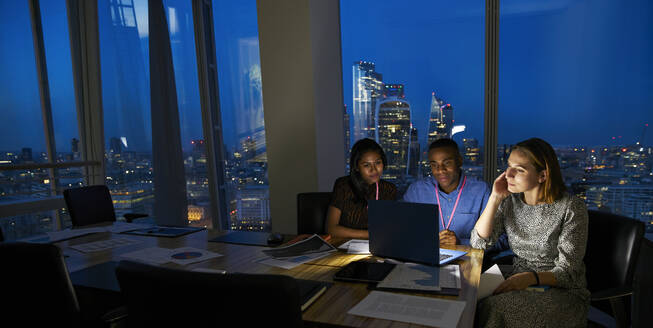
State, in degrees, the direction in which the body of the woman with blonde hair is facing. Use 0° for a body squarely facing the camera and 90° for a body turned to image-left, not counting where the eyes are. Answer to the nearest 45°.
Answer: approximately 45°

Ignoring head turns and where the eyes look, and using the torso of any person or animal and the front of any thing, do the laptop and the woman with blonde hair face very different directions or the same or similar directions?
very different directions

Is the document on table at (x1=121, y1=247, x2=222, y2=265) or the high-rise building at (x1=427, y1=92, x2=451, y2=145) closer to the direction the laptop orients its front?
the high-rise building

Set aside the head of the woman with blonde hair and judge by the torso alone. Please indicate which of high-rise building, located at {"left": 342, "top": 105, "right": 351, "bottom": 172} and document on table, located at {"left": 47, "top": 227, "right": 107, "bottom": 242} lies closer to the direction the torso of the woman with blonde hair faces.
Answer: the document on table

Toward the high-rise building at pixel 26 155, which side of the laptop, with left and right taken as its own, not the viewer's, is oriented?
left

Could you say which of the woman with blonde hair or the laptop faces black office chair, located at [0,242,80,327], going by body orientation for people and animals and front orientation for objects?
the woman with blonde hair

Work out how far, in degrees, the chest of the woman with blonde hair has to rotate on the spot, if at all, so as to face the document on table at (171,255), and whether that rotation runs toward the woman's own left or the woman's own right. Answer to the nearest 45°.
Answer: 0° — they already face it

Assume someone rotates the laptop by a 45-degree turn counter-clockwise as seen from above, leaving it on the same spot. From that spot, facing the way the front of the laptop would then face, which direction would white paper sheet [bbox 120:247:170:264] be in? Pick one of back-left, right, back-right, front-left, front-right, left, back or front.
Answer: left

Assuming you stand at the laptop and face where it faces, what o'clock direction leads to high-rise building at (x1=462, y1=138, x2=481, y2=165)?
The high-rise building is roughly at 11 o'clock from the laptop.

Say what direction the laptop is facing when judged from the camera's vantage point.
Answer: facing away from the viewer and to the right of the viewer

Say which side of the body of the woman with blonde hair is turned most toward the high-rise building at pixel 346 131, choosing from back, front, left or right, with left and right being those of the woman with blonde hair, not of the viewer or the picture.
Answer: right
